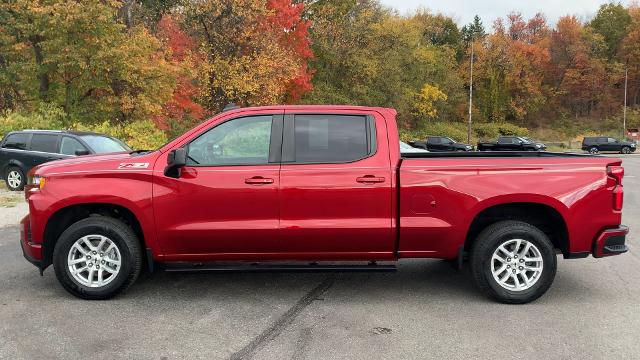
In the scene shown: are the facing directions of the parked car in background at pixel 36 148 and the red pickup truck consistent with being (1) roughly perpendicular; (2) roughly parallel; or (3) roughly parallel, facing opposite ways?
roughly parallel, facing opposite ways

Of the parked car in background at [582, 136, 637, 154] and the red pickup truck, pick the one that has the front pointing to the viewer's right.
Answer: the parked car in background

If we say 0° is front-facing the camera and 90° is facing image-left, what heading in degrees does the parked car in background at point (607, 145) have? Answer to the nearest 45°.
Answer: approximately 270°

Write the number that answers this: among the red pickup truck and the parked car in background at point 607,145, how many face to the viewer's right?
1

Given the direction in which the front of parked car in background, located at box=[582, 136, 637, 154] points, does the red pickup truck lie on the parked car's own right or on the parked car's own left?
on the parked car's own right

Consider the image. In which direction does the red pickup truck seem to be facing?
to the viewer's left

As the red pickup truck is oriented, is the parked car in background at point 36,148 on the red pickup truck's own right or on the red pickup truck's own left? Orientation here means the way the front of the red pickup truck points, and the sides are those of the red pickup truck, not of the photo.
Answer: on the red pickup truck's own right

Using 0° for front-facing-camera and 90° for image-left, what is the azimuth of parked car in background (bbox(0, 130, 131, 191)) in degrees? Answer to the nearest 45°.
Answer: approximately 315°
